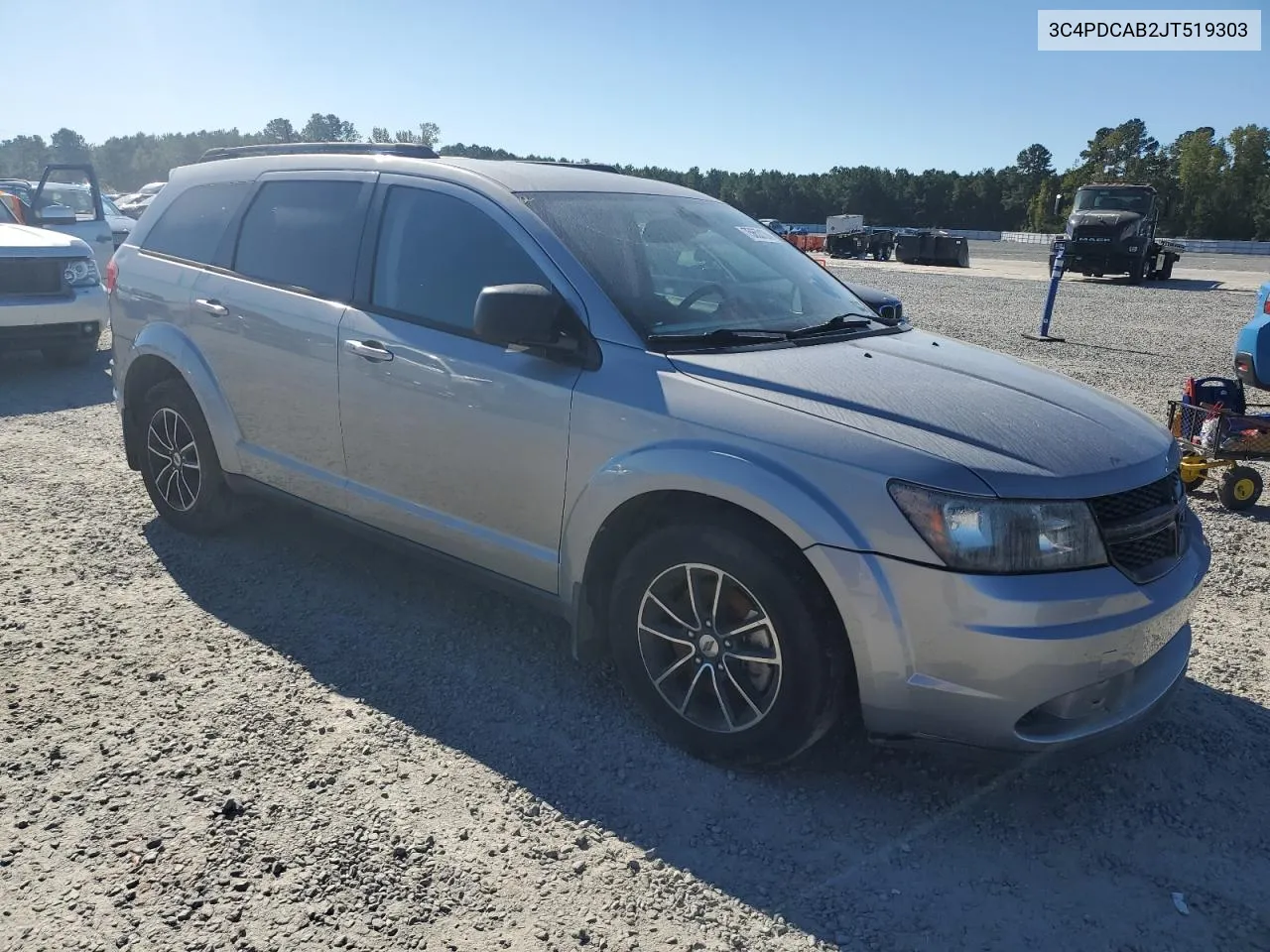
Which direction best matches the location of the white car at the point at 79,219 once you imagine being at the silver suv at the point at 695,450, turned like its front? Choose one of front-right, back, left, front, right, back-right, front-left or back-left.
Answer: back

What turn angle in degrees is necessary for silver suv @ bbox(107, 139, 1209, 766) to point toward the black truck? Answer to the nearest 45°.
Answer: approximately 90° to its left

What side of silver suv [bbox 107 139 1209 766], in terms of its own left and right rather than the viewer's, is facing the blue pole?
left

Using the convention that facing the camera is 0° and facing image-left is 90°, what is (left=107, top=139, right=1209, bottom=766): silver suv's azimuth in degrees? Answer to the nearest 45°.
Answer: approximately 315°

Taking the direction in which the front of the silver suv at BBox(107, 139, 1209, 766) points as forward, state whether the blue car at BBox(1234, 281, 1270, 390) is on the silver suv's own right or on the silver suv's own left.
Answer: on the silver suv's own left

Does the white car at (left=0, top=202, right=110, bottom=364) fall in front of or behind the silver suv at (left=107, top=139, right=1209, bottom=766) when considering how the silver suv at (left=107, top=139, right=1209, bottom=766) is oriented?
behind
